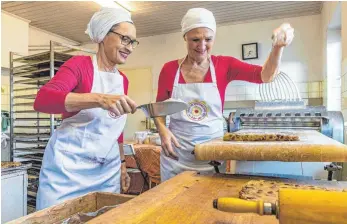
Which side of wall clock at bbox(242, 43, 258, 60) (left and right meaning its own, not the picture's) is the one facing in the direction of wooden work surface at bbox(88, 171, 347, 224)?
front

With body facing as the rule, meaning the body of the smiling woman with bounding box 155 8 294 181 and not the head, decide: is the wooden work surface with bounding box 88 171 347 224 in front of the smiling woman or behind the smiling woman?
in front

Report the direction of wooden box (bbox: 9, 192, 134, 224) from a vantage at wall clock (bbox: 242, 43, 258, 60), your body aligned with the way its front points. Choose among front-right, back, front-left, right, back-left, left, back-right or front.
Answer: front

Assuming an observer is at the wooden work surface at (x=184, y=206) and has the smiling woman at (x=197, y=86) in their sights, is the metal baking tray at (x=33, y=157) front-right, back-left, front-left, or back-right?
front-left

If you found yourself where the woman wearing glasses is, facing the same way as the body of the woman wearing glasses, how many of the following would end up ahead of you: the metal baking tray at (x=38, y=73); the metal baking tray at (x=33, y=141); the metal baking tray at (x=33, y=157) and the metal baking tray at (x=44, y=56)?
0

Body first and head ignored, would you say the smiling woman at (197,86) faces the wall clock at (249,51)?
no

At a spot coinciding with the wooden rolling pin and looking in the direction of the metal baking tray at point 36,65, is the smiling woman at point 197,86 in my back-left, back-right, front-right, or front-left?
front-right

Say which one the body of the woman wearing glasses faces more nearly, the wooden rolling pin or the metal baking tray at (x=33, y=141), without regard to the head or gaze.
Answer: the wooden rolling pin

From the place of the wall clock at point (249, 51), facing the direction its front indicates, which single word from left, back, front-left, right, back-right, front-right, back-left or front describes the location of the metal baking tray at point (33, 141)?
front-right

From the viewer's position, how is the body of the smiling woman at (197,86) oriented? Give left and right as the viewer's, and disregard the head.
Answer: facing the viewer

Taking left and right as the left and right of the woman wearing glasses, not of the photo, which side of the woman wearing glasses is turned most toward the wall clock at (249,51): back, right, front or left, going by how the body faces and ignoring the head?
left

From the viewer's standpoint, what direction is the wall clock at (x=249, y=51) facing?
toward the camera

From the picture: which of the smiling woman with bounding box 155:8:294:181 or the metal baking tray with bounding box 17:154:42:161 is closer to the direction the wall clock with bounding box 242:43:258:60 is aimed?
the smiling woman

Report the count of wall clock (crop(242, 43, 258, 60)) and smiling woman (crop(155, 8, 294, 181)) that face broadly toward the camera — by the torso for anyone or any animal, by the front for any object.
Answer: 2

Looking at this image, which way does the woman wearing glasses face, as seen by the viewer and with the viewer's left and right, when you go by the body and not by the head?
facing the viewer and to the right of the viewer

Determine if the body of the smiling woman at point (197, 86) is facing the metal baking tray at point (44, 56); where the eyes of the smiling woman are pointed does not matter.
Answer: no

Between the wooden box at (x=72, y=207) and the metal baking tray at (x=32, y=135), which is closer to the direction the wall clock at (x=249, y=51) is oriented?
the wooden box

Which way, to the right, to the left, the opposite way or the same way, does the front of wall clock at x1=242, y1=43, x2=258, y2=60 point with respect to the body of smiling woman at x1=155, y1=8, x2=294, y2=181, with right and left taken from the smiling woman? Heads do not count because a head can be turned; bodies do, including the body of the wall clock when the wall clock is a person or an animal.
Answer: the same way

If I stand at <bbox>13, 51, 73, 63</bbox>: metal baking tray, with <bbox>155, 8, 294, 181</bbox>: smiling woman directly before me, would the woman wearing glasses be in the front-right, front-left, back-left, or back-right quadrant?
front-right
